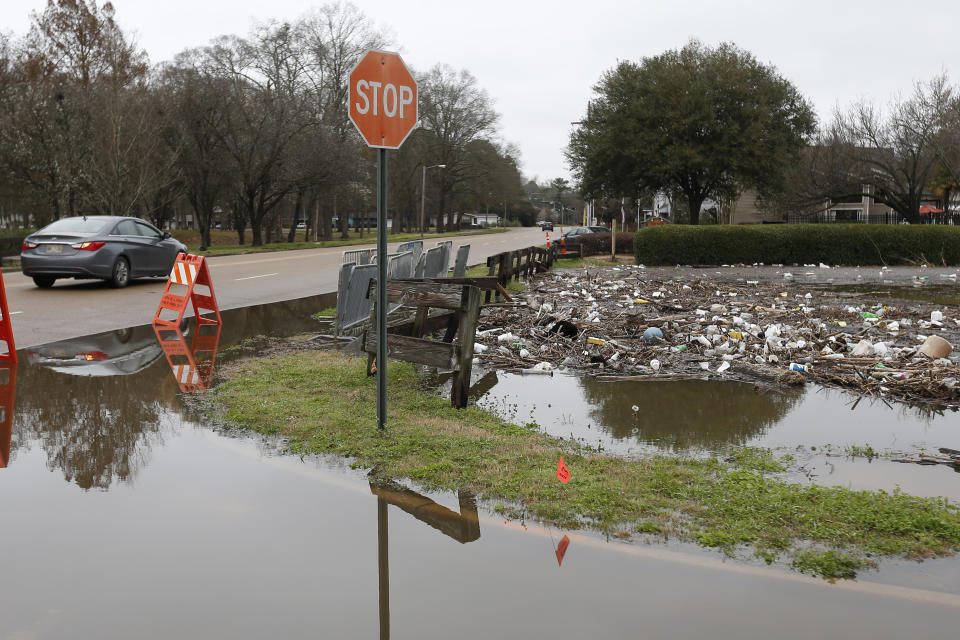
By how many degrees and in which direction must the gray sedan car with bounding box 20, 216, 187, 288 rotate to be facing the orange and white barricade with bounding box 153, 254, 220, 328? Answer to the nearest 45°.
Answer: approximately 135° to its right

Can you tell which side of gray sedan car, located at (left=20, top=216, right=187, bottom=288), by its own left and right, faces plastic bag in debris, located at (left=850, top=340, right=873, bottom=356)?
right

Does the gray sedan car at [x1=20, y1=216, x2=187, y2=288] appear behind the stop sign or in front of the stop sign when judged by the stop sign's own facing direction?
behind

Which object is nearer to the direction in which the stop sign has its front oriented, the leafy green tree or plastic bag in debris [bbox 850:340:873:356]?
the plastic bag in debris

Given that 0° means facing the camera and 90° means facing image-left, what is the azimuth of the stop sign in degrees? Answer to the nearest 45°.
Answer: approximately 315°

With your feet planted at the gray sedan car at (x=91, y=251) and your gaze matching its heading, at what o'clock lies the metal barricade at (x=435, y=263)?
The metal barricade is roughly at 3 o'clock from the gray sedan car.

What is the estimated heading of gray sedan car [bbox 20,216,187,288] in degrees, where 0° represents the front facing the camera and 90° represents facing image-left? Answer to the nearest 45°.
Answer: approximately 225°

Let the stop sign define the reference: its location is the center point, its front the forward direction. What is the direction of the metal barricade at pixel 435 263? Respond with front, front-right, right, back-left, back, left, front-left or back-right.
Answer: back-left

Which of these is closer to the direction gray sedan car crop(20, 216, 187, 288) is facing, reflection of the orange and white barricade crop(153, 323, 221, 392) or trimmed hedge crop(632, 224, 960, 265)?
the trimmed hedge

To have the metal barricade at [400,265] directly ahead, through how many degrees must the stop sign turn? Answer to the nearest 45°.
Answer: approximately 135° to its left

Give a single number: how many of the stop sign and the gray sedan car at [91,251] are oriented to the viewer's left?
0

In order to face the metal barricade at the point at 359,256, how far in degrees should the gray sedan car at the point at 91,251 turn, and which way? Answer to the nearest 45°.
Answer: approximately 90° to its right

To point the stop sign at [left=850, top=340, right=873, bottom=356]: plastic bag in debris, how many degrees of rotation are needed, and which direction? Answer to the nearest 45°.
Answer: approximately 90° to its left

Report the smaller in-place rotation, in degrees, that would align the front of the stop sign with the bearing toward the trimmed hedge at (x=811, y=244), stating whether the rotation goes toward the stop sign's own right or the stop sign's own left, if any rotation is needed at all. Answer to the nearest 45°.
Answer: approximately 90° to the stop sign's own left
